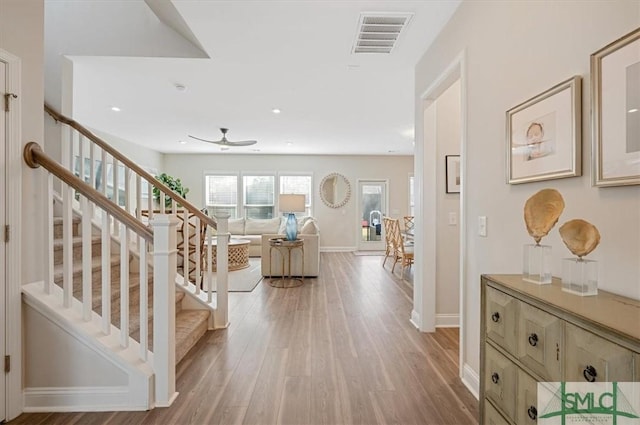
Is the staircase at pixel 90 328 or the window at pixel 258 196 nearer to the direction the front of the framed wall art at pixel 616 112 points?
the staircase

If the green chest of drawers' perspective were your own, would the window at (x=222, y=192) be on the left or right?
on its right

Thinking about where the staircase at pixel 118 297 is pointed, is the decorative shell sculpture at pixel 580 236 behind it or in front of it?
in front

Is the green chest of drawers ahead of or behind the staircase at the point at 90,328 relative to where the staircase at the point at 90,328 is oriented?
ahead

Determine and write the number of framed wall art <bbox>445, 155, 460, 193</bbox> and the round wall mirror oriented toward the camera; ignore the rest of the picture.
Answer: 2

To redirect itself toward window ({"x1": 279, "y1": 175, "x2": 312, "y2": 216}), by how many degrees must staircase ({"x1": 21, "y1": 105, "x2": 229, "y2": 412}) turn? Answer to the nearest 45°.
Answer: approximately 90° to its left

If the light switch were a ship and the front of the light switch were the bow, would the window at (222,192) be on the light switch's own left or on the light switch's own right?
on the light switch's own right

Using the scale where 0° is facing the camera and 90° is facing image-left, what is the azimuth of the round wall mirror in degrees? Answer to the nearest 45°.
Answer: approximately 0°
